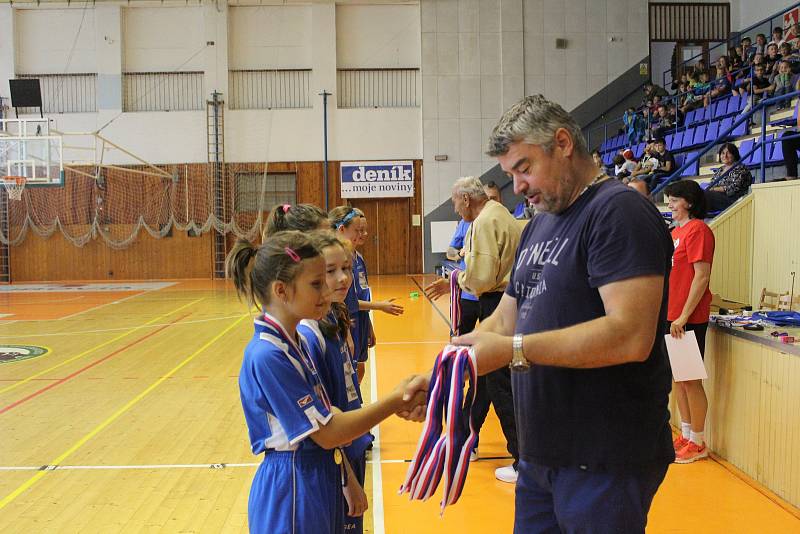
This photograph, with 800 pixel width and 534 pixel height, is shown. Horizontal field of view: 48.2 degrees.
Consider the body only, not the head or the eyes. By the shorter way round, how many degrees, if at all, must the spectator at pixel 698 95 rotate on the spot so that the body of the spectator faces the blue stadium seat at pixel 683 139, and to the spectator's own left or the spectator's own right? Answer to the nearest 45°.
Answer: approximately 45° to the spectator's own left

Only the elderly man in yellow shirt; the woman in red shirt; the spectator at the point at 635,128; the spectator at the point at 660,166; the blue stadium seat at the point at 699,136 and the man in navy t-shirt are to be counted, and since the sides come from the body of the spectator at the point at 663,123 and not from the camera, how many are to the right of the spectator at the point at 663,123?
1

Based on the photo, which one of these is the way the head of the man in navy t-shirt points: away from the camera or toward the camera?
toward the camera

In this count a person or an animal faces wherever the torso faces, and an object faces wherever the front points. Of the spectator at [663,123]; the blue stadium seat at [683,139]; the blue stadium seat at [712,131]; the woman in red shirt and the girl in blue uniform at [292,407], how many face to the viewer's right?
1

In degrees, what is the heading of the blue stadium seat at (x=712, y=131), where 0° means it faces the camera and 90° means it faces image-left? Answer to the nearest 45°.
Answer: approximately 45°

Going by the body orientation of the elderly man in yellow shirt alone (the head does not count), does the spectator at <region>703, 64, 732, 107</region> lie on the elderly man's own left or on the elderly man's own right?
on the elderly man's own right

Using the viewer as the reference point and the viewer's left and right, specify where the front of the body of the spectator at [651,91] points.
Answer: facing the viewer and to the left of the viewer

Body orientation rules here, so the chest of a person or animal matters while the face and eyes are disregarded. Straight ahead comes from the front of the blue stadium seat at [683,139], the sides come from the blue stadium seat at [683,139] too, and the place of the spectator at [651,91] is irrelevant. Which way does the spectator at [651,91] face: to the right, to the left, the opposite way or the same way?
the same way

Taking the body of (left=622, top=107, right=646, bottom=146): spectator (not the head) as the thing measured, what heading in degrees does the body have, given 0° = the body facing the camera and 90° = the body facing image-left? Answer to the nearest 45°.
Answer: approximately 45°

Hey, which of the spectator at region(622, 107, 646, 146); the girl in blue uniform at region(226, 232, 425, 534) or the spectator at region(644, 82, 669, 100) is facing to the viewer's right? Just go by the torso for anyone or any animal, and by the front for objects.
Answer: the girl in blue uniform

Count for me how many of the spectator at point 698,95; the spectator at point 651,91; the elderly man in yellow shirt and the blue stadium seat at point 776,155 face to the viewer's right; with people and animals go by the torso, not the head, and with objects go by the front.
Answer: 0

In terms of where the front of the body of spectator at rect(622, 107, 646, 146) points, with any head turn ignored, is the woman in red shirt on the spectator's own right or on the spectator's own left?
on the spectator's own left

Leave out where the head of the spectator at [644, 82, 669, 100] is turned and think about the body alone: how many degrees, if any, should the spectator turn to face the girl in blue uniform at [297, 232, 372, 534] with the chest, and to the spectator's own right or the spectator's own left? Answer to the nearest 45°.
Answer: approximately 45° to the spectator's own left

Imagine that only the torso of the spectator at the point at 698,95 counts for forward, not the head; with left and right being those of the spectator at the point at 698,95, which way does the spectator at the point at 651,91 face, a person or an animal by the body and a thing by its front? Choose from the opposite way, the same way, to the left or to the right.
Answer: the same way

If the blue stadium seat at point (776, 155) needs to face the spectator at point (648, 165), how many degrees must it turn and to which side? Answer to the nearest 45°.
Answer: approximately 90° to its right

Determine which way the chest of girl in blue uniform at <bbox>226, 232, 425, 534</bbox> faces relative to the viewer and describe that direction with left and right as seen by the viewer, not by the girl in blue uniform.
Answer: facing to the right of the viewer

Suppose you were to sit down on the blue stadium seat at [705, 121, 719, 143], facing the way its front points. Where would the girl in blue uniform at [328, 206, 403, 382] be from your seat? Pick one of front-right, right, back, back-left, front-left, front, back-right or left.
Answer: front-left

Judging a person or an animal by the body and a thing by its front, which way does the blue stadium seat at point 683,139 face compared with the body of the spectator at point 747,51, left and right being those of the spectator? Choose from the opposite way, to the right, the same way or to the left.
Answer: the same way
